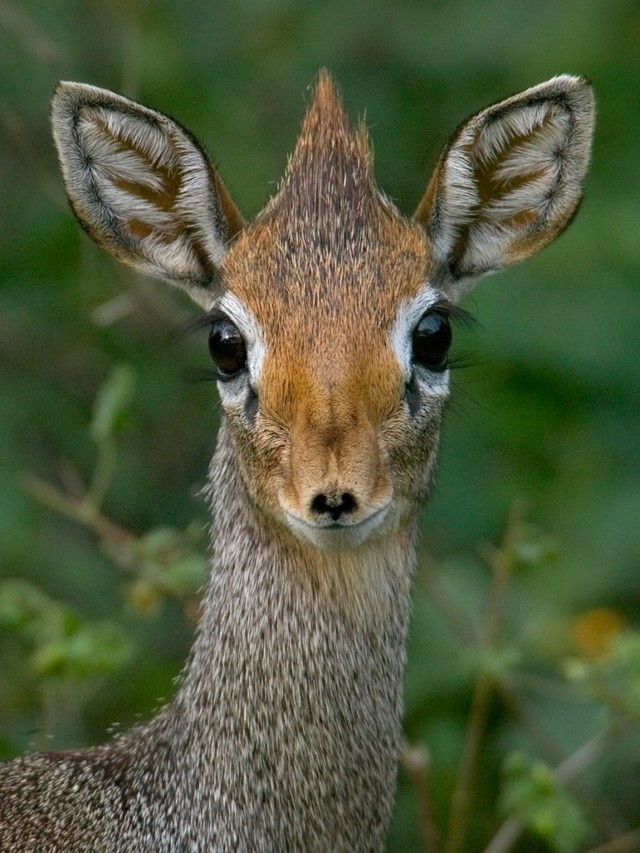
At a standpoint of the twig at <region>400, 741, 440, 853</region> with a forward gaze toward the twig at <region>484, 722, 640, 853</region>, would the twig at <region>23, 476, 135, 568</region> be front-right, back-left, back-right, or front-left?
back-left

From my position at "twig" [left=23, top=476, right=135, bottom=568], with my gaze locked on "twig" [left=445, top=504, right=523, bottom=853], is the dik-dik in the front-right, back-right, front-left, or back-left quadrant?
front-right

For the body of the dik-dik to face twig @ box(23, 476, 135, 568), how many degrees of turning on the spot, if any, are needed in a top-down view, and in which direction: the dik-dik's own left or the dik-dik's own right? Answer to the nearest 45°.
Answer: approximately 180°

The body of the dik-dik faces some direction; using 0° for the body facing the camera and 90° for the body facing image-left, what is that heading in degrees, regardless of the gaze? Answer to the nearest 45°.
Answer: approximately 315°

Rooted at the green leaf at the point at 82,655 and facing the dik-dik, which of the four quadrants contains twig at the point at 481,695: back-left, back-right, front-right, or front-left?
front-left

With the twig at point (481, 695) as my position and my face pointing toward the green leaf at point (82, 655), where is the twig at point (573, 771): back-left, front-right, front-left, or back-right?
back-left
